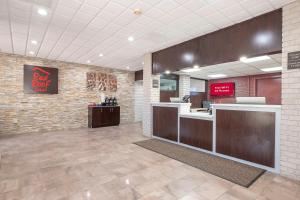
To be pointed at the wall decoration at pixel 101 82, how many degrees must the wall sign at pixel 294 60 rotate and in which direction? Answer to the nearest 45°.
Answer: approximately 90° to its right

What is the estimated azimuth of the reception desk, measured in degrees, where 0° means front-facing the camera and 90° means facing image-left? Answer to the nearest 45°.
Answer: approximately 45°

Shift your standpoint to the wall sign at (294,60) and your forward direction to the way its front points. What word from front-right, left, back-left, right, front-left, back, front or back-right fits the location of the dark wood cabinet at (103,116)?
right

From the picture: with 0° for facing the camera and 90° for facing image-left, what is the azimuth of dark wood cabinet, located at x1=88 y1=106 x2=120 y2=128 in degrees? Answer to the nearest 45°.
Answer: approximately 315°

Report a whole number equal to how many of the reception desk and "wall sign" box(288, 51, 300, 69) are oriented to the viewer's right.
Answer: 0

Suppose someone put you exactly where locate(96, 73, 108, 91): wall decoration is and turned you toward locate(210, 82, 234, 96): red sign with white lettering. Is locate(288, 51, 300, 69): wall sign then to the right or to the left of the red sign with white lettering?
right

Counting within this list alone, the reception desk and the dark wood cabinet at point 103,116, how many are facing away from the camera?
0
